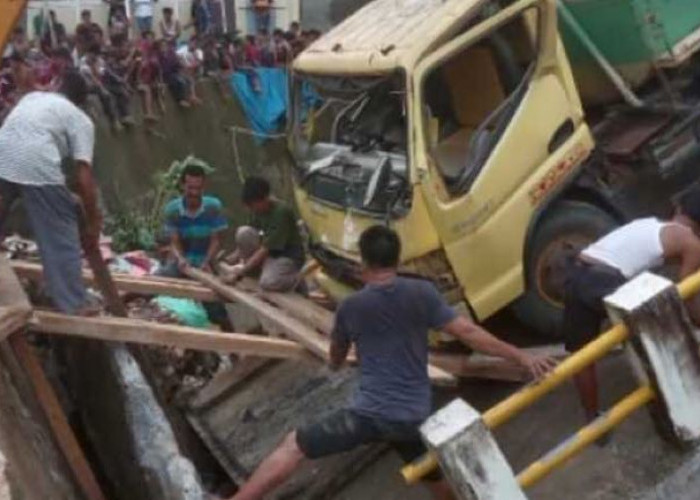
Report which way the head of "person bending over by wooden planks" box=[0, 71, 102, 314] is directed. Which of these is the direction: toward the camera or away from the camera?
away from the camera

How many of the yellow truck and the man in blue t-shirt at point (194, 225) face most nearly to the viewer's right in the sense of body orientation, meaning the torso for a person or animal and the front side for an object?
0

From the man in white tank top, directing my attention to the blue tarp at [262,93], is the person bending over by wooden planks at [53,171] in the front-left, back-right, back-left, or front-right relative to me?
front-left

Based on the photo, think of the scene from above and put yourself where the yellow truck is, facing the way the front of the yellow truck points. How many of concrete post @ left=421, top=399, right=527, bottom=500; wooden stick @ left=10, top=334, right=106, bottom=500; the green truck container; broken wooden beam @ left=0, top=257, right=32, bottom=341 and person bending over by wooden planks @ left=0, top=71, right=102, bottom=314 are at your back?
1

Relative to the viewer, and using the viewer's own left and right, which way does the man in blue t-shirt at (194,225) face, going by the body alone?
facing the viewer

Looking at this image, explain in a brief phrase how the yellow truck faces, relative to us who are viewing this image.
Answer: facing the viewer and to the left of the viewer

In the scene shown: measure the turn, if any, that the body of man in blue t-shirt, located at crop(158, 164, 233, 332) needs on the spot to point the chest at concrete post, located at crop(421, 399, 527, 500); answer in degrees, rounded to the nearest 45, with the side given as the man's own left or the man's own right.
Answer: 0° — they already face it

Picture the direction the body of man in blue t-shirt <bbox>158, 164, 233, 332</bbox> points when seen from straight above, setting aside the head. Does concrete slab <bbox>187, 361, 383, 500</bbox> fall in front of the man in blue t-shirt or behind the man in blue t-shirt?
in front

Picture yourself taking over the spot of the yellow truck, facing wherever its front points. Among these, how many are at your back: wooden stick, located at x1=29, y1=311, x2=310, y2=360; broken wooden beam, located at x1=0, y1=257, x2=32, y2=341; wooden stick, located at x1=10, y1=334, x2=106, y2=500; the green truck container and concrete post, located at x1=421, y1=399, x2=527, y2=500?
1

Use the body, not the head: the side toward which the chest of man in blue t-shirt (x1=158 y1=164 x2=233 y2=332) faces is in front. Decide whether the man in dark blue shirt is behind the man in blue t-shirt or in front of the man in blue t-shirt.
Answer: in front

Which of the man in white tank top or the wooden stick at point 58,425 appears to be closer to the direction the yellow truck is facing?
the wooden stick

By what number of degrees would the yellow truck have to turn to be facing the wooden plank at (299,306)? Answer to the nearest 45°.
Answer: approximately 45° to its right

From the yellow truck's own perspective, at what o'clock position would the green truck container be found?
The green truck container is roughly at 6 o'clock from the yellow truck.
